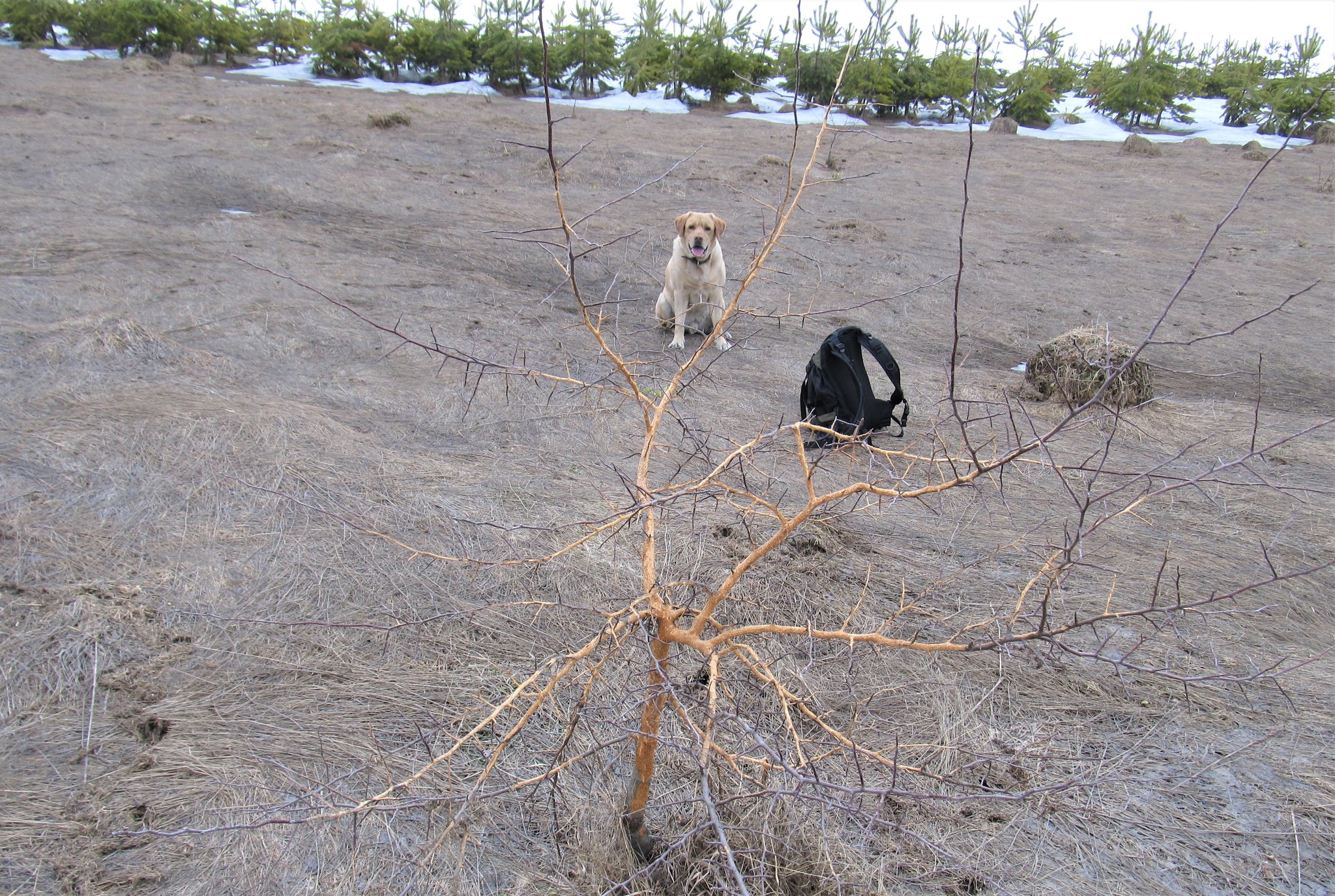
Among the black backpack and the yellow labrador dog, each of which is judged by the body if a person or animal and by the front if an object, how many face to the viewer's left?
1

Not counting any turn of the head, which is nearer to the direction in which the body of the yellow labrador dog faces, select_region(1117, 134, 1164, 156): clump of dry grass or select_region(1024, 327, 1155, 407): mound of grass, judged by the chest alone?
the mound of grass

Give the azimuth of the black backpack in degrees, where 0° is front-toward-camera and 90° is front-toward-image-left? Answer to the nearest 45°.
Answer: approximately 90°

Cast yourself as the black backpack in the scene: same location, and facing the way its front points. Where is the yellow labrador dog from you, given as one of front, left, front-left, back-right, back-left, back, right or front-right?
front-right

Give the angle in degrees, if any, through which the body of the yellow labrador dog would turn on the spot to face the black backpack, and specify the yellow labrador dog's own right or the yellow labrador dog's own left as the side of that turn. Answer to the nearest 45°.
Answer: approximately 45° to the yellow labrador dog's own left

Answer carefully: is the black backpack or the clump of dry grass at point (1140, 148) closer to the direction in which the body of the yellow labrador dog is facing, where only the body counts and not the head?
the black backpack

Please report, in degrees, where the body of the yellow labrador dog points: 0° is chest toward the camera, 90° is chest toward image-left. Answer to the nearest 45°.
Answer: approximately 0°

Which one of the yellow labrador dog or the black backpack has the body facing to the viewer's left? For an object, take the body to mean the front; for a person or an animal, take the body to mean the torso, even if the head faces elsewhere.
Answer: the black backpack

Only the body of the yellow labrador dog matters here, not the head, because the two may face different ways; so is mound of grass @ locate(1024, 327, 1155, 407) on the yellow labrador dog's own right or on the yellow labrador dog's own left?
on the yellow labrador dog's own left

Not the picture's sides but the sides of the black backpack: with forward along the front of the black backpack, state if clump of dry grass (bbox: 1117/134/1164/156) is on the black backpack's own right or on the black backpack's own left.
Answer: on the black backpack's own right
